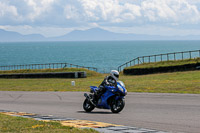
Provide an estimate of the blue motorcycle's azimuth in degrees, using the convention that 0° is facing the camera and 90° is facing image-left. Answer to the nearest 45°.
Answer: approximately 315°

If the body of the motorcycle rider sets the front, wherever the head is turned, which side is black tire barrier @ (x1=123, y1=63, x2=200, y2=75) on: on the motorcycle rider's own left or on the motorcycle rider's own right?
on the motorcycle rider's own left

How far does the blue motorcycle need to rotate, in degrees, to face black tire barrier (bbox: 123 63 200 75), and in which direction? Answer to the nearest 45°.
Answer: approximately 135° to its left

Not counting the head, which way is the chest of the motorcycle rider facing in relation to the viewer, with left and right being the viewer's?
facing to the right of the viewer
